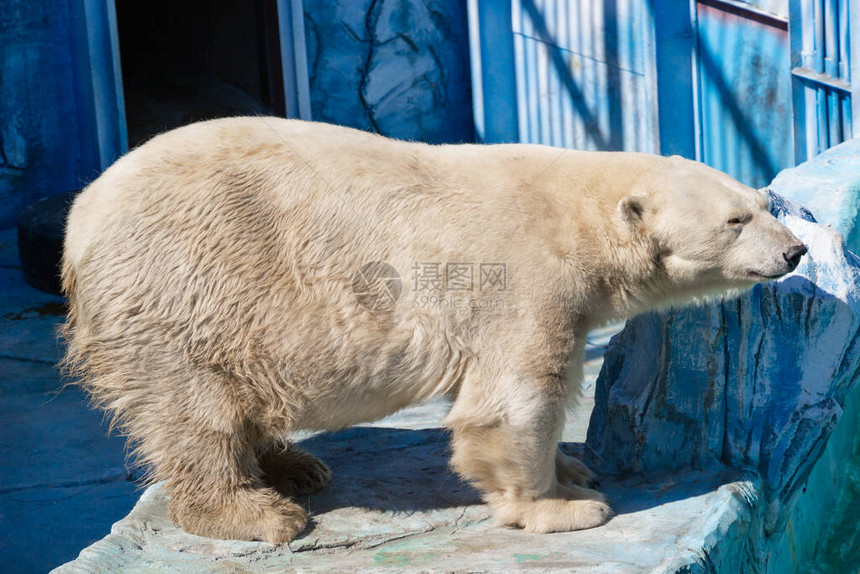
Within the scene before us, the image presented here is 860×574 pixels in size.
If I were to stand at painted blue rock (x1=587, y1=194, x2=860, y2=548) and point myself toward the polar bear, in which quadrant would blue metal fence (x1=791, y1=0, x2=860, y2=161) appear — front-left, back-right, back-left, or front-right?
back-right

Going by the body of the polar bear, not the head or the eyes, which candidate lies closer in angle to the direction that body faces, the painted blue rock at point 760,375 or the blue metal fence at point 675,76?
the painted blue rock

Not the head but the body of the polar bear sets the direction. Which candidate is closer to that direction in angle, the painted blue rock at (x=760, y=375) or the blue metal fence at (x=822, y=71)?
the painted blue rock

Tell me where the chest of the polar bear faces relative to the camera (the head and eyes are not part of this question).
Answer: to the viewer's right

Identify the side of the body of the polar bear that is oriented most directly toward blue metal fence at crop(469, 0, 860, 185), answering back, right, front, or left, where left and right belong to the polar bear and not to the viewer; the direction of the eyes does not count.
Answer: left

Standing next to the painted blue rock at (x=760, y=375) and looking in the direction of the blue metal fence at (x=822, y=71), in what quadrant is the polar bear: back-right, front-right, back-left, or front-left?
back-left

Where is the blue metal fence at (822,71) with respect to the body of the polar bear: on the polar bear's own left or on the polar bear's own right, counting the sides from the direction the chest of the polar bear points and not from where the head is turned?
on the polar bear's own left
